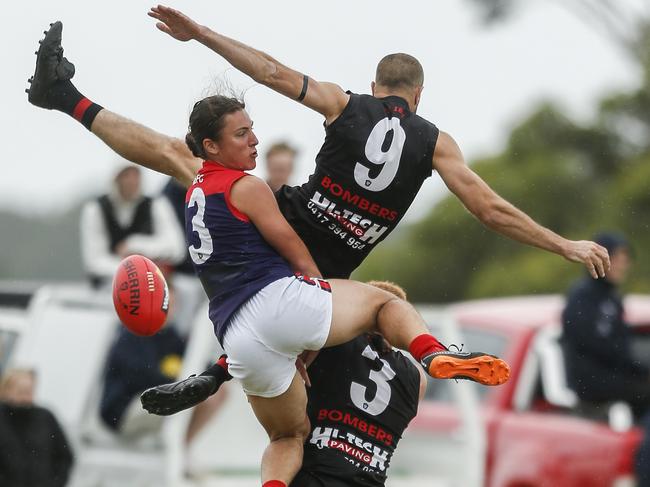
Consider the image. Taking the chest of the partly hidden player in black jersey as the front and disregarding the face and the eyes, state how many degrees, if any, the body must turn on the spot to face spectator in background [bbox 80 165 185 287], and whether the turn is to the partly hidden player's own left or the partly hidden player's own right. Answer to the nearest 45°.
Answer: approximately 45° to the partly hidden player's own left

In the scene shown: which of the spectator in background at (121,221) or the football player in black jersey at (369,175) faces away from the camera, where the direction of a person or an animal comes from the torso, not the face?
the football player in black jersey

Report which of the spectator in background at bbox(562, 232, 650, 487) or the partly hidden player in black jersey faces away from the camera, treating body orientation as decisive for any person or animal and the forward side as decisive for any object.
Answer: the partly hidden player in black jersey

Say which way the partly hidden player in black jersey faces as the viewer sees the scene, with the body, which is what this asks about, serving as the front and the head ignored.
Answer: away from the camera

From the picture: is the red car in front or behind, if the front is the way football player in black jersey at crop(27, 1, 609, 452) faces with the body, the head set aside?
in front

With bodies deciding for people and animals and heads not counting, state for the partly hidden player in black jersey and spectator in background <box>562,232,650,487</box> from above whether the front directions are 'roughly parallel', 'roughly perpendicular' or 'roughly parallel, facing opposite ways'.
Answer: roughly perpendicular

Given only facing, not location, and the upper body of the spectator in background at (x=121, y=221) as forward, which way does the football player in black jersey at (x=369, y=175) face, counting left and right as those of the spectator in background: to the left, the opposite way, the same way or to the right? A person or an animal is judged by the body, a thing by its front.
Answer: the opposite way

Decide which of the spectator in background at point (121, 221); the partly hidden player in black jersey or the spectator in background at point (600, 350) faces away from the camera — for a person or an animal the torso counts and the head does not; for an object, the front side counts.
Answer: the partly hidden player in black jersey
